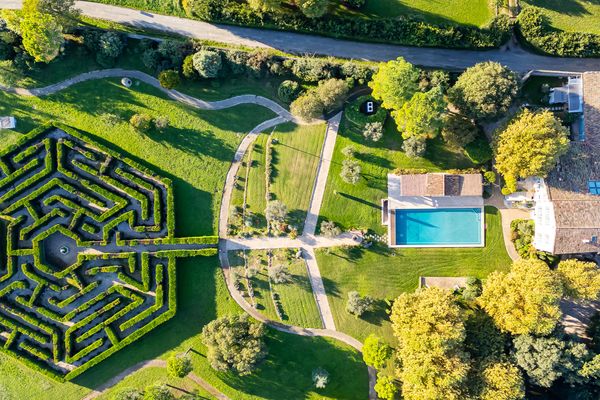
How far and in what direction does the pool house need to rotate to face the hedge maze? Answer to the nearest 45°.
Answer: approximately 90° to its right

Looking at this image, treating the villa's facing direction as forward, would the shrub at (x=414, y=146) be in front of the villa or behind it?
in front

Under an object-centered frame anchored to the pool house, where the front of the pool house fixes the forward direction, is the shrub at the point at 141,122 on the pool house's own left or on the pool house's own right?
on the pool house's own right

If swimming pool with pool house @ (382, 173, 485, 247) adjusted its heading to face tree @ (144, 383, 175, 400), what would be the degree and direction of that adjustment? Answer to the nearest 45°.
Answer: approximately 45° to its right

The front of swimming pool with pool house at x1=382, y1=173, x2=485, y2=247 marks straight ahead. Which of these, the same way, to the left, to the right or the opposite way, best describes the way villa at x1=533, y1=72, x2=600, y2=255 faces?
to the right

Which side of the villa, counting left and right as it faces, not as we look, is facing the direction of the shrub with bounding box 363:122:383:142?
front

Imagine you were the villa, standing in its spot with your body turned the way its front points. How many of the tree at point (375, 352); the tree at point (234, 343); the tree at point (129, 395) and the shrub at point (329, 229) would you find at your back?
0

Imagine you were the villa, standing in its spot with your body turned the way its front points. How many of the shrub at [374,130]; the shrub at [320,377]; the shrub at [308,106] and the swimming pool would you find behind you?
0

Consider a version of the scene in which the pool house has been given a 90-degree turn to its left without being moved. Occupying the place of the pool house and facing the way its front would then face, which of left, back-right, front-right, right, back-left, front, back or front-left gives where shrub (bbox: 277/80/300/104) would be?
back

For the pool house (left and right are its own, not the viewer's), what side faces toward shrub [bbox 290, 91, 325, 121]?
right

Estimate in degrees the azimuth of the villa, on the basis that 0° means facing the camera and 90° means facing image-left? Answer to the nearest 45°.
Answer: approximately 90°
